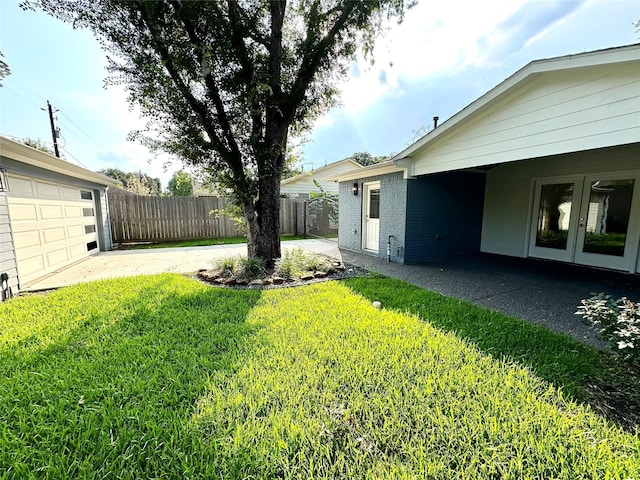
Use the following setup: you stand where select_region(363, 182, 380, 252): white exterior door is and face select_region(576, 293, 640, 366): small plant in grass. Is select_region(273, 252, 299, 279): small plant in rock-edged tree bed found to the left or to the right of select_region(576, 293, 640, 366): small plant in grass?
right

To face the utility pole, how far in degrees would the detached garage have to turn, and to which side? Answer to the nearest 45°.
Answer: approximately 135° to its left

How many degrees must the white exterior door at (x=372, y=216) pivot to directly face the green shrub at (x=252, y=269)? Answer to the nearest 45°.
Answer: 0° — it already faces it

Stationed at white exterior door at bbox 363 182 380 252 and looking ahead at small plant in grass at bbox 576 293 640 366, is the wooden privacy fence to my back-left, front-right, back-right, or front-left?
back-right

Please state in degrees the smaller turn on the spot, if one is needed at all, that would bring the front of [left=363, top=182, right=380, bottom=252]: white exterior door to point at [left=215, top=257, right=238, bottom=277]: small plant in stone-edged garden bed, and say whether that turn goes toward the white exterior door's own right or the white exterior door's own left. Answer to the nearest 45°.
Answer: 0° — it already faces it

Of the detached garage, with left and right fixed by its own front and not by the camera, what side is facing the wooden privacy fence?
left

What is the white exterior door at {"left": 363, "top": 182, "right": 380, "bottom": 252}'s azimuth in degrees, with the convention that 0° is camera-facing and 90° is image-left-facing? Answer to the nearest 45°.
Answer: approximately 45°

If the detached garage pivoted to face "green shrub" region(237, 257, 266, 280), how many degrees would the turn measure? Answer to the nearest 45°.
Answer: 0° — it already faces it

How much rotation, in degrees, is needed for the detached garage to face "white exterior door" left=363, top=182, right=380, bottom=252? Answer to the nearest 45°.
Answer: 0° — it already faces it

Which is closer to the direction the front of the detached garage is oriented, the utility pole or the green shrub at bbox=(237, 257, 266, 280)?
the green shrub

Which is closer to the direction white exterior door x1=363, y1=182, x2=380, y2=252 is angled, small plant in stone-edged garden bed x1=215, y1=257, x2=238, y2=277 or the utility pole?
the small plant in stone-edged garden bed

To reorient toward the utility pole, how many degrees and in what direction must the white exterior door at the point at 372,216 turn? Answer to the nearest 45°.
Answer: approximately 45° to its right

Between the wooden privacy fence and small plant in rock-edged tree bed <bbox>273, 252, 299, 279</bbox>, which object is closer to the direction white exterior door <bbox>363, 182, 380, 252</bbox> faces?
the small plant in rock-edged tree bed

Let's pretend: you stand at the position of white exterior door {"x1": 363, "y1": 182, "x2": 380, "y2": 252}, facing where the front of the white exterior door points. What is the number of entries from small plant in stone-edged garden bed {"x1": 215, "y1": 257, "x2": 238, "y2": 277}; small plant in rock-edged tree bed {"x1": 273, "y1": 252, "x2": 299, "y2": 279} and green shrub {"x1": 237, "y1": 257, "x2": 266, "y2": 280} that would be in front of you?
3
